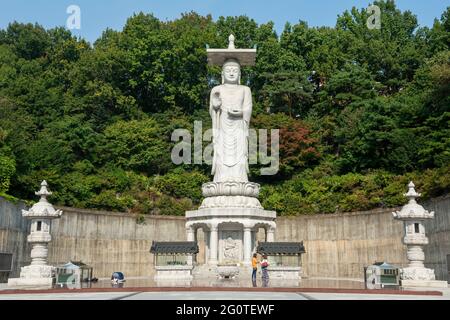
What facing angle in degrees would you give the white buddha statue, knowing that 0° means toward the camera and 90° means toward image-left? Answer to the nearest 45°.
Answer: approximately 0°
